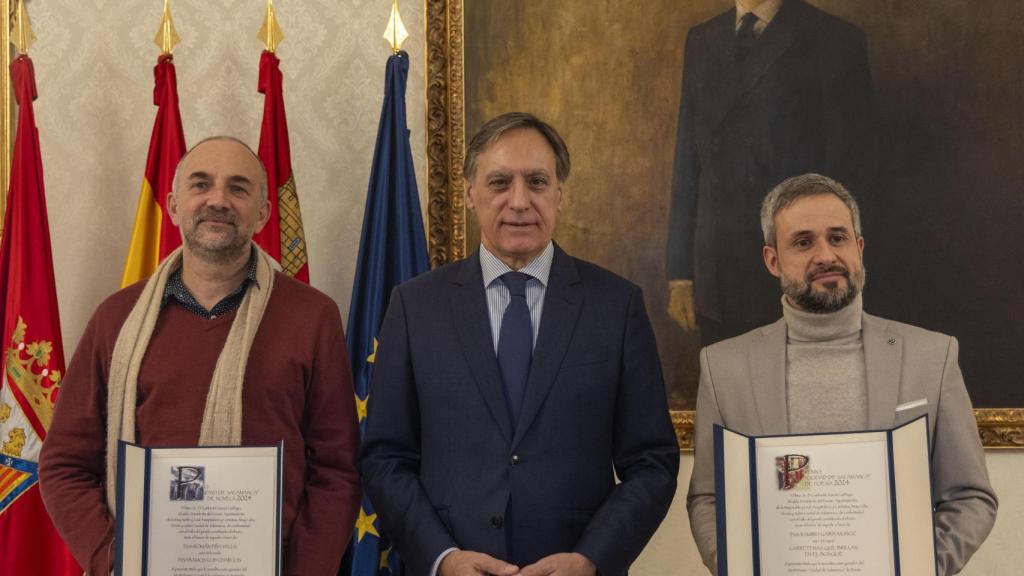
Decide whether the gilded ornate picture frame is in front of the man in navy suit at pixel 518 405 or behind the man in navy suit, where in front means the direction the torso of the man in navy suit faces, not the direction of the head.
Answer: behind

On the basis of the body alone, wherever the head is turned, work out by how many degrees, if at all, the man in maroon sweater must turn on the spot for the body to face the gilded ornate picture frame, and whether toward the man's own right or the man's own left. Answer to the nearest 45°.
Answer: approximately 135° to the man's own left

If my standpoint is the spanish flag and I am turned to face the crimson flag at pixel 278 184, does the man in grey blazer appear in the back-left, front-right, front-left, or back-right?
front-right

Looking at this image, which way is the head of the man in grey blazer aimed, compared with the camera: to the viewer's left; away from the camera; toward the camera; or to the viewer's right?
toward the camera

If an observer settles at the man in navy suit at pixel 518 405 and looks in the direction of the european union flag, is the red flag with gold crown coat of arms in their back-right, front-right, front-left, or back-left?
front-left

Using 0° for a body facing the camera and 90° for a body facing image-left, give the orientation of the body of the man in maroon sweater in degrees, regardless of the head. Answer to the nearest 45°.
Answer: approximately 0°

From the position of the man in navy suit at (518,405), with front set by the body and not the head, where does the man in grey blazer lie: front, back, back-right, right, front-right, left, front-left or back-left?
left

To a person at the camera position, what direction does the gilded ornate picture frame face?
facing the viewer

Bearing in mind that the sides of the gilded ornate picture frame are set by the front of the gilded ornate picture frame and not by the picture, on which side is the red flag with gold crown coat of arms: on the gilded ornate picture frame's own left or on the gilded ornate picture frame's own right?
on the gilded ornate picture frame's own right

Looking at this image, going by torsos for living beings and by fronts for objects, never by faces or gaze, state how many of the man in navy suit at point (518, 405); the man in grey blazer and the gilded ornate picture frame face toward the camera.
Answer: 3

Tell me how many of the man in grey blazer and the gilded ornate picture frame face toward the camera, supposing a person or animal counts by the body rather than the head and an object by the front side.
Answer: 2

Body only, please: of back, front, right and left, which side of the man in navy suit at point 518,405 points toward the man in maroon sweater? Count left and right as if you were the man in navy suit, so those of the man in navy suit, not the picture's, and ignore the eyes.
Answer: right

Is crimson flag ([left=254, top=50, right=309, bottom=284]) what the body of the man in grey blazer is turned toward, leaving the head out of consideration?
no

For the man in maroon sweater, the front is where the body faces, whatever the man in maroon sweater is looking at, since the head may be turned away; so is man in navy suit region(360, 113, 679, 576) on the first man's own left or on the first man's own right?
on the first man's own left

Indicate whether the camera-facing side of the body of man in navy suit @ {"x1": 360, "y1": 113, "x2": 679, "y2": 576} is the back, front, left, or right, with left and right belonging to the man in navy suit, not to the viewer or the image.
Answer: front

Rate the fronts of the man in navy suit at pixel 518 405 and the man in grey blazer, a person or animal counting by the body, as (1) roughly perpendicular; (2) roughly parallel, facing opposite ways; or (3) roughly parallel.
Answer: roughly parallel

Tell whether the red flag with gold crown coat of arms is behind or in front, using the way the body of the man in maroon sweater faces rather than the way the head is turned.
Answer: behind

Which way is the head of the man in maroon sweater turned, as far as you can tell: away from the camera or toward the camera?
toward the camera

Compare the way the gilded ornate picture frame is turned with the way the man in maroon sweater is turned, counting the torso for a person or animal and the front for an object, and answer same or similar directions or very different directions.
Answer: same or similar directions
